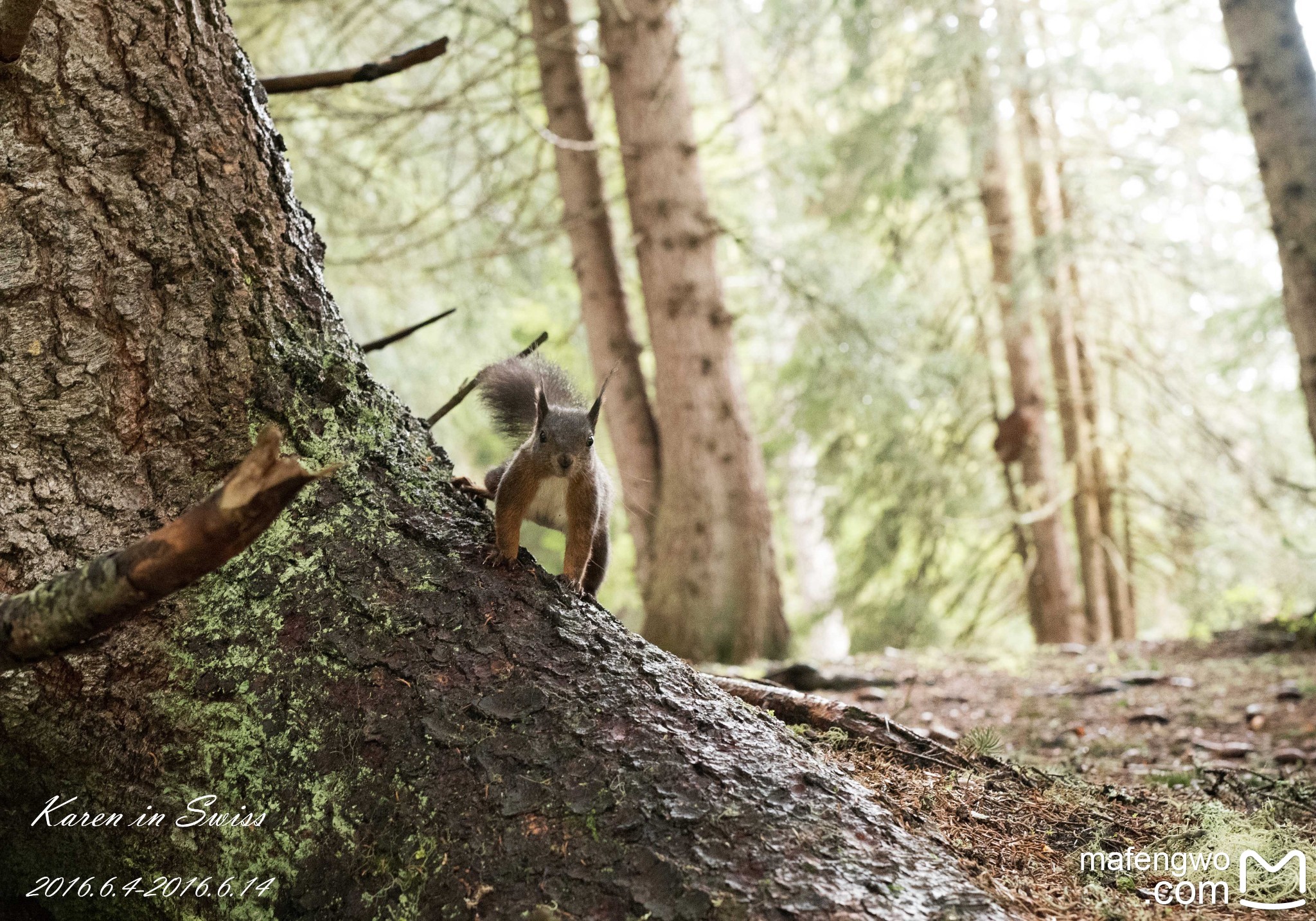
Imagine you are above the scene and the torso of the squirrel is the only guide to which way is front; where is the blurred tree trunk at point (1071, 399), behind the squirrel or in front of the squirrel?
behind

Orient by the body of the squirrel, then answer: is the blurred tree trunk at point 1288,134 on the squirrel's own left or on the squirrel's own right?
on the squirrel's own left

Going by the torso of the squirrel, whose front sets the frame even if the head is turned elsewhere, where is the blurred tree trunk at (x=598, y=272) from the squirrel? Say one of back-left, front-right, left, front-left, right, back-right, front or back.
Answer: back

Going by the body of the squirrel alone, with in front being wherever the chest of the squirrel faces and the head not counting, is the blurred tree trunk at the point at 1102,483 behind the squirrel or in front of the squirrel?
behind

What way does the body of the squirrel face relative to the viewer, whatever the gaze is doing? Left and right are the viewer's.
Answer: facing the viewer

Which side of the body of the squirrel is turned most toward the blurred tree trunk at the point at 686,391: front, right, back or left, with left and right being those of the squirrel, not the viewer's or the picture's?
back
